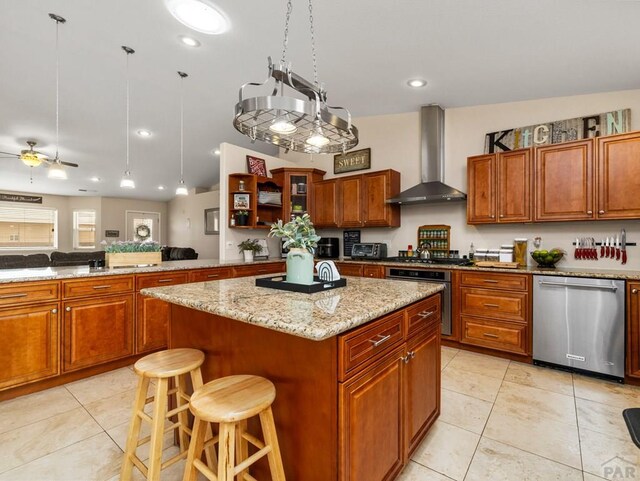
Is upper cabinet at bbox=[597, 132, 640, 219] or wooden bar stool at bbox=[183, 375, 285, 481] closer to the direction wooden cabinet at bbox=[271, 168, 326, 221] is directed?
the wooden bar stool

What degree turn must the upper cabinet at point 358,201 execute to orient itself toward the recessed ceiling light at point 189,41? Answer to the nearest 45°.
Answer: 0° — it already faces it

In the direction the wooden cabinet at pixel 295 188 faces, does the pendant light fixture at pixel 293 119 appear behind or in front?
in front

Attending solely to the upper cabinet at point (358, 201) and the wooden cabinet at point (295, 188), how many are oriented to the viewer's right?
0

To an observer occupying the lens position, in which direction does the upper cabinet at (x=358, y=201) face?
facing the viewer and to the left of the viewer

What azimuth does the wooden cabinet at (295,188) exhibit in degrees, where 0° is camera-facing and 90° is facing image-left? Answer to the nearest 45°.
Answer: approximately 0°

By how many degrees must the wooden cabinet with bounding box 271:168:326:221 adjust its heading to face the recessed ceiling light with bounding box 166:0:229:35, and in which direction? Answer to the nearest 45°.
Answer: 0° — it already faces it

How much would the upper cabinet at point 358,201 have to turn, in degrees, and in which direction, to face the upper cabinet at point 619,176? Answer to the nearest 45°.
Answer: approximately 90° to its left

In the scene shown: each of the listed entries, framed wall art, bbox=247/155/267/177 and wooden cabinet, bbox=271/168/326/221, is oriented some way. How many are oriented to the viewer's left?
0

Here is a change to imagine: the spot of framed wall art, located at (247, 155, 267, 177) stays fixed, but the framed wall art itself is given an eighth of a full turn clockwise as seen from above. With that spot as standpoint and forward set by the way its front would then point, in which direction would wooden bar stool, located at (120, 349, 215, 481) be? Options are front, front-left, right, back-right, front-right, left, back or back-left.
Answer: front

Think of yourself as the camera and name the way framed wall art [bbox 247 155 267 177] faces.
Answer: facing the viewer and to the right of the viewer
